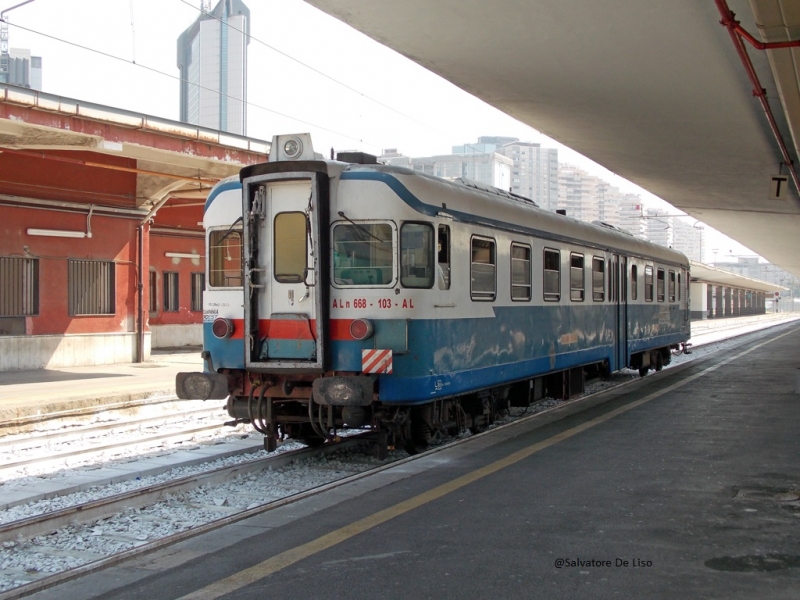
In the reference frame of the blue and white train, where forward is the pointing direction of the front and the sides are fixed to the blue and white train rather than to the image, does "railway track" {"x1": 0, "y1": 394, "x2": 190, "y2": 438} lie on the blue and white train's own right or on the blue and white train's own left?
on the blue and white train's own right

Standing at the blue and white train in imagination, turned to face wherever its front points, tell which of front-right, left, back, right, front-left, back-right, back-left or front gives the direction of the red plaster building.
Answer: right

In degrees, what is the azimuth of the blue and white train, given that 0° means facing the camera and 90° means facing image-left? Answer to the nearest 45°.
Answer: approximately 45°
